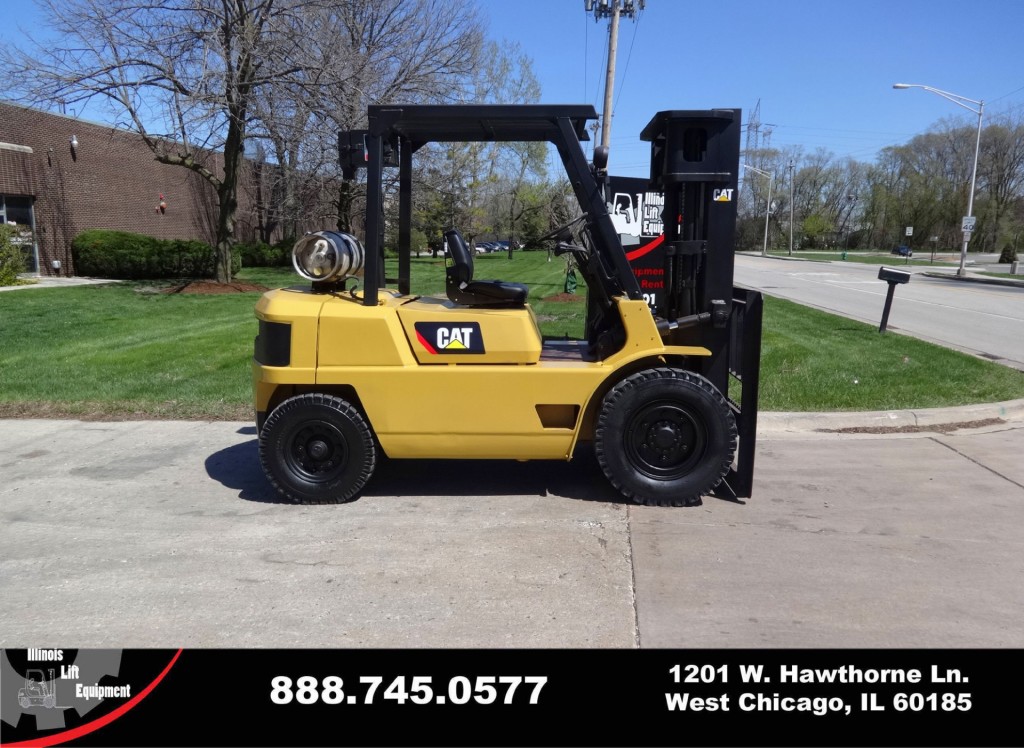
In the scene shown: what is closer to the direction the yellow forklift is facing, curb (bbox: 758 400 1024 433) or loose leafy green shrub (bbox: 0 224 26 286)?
the curb

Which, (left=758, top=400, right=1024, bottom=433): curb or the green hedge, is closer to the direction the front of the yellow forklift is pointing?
the curb

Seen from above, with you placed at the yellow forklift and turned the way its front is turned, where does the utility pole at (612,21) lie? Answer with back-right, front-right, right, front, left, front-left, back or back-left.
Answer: left

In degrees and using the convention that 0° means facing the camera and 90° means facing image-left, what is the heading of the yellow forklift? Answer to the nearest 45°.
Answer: approximately 270°

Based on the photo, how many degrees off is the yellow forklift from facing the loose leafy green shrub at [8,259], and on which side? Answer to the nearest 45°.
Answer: approximately 135° to its left

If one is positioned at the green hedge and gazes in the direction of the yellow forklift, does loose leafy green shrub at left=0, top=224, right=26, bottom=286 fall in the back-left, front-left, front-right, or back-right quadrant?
front-right

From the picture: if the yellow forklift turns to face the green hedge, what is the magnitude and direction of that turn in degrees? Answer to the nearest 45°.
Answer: approximately 135° to its left

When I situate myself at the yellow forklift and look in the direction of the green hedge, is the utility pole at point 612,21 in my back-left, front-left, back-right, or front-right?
front-right

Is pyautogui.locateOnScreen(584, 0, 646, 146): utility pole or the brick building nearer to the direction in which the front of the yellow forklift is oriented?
the utility pole

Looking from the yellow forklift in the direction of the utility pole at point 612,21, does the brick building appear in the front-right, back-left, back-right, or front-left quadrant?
front-left

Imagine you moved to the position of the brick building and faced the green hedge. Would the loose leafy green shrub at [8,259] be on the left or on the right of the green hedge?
right

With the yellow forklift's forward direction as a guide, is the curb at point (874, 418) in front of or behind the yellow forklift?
in front
